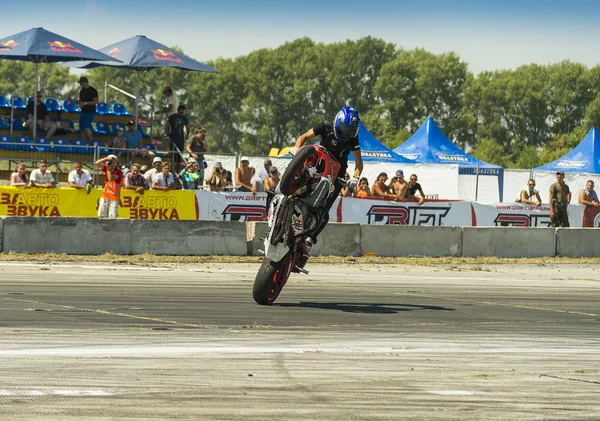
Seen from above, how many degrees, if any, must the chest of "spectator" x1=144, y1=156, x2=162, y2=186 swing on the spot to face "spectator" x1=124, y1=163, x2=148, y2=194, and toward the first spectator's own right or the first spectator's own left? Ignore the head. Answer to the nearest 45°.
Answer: approximately 90° to the first spectator's own right

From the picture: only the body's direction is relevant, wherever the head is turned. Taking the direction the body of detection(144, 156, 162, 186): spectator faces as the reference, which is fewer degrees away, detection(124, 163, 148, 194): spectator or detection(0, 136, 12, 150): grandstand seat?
the spectator

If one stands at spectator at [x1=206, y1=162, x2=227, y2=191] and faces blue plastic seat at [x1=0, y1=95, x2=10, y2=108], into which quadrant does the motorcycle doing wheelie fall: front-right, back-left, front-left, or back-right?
back-left

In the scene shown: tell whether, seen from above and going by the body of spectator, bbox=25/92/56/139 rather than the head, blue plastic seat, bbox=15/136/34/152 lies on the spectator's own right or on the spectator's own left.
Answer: on the spectator's own right

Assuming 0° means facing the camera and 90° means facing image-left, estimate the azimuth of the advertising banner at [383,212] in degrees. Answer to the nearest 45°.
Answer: approximately 0°

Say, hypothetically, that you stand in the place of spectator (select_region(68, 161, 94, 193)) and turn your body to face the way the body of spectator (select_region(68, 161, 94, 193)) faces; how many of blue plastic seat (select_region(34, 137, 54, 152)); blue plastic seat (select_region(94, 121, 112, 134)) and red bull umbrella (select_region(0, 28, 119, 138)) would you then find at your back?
3
